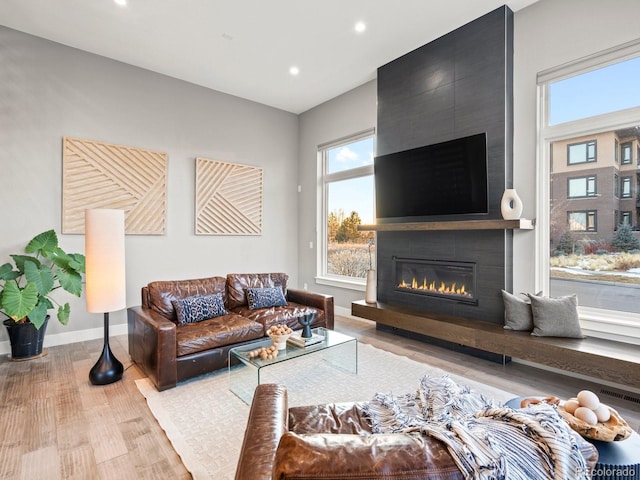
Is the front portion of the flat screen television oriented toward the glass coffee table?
yes

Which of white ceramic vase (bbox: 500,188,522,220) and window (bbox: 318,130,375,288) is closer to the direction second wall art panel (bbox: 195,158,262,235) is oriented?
the white ceramic vase

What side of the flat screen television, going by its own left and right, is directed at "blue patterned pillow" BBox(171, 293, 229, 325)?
front

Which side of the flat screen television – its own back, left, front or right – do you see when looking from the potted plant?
front

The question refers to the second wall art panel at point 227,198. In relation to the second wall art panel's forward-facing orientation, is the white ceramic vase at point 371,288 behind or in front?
in front

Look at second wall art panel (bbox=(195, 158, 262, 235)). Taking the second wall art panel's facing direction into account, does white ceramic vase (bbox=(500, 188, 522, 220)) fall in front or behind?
in front

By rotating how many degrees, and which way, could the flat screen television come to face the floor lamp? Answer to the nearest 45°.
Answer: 0° — it already faces it

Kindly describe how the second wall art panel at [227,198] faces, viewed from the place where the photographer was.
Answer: facing the viewer and to the right of the viewer

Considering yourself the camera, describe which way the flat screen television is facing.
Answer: facing the viewer and to the left of the viewer

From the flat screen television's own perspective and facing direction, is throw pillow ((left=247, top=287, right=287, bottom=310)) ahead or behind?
ahead

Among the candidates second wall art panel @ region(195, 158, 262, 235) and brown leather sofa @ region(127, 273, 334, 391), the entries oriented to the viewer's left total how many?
0

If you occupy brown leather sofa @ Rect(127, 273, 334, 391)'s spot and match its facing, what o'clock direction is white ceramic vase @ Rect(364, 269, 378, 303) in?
The white ceramic vase is roughly at 10 o'clock from the brown leather sofa.

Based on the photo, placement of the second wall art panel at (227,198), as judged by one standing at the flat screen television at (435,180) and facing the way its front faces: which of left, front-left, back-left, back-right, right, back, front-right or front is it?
front-right

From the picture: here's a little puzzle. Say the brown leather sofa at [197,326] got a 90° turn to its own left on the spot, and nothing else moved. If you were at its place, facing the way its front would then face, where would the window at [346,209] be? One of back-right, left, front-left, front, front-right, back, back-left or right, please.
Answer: front

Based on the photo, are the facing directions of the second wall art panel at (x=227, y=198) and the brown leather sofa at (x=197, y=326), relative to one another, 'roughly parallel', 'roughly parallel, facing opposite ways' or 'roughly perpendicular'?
roughly parallel

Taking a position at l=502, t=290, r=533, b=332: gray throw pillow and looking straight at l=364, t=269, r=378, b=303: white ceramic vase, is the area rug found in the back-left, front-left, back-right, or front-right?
front-left
